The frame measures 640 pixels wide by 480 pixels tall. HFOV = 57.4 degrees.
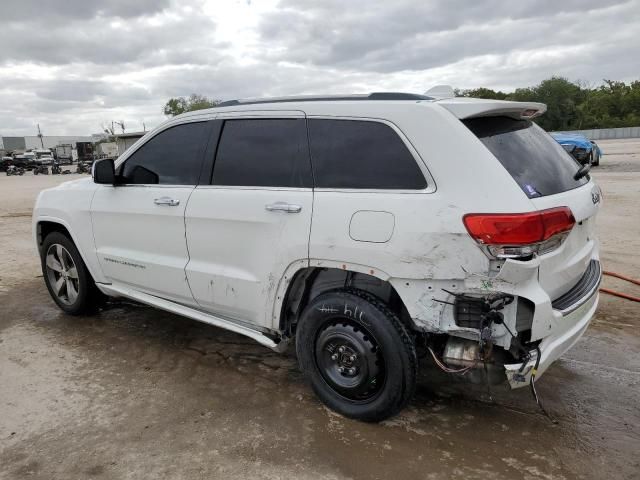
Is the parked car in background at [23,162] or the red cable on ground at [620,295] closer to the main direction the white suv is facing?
the parked car in background

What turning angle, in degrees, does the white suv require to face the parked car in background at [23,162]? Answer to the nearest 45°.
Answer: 0° — it already faces it

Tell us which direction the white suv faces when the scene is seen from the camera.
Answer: facing away from the viewer and to the left of the viewer

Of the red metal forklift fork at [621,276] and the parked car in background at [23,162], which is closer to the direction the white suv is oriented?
the parked car in background

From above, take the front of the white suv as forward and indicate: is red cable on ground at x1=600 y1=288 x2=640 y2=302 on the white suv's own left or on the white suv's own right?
on the white suv's own right
